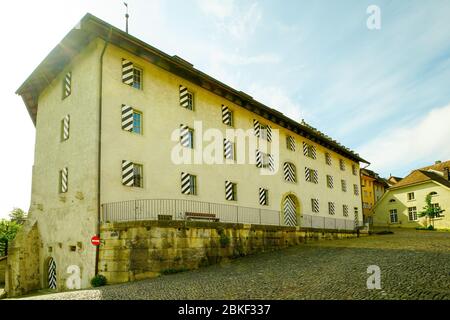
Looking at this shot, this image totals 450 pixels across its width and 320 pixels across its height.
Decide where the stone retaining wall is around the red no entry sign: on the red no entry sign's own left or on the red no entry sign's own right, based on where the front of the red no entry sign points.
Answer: on the red no entry sign's own left

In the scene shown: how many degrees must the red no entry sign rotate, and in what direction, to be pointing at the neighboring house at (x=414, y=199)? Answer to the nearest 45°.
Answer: approximately 135° to its left

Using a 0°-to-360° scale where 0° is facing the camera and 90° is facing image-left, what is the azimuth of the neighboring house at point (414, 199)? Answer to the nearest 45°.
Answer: approximately 45°

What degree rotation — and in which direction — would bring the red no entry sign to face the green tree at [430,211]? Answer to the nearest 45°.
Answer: approximately 135° to its left

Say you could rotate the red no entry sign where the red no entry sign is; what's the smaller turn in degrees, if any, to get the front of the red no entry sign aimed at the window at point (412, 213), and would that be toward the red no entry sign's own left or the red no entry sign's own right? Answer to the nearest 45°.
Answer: approximately 135° to the red no entry sign's own left

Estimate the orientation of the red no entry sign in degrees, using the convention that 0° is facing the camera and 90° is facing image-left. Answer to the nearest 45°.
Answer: approximately 0°
